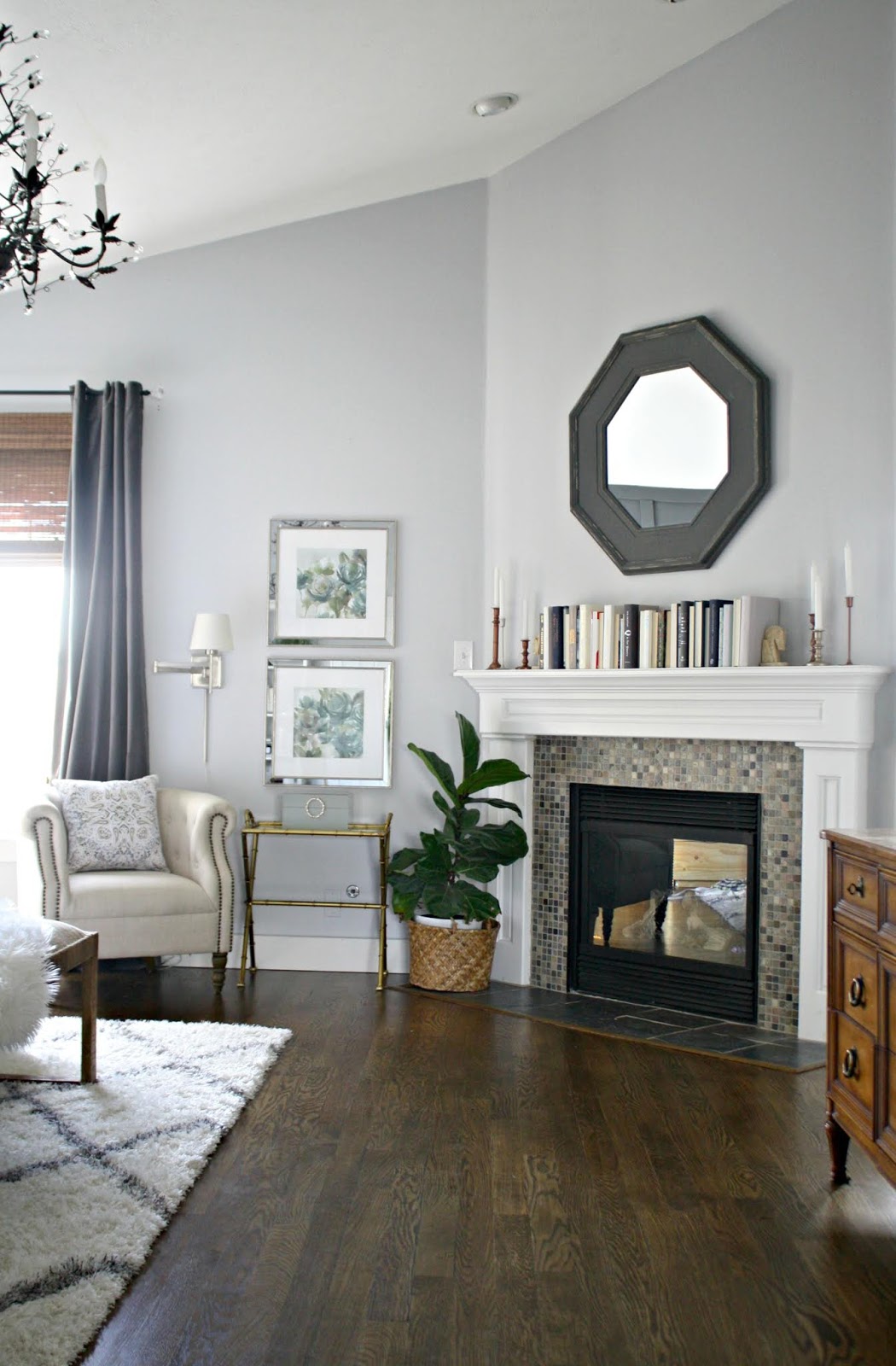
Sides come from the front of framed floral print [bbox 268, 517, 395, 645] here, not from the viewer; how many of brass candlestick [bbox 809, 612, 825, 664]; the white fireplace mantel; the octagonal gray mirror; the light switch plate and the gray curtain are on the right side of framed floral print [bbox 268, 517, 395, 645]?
1

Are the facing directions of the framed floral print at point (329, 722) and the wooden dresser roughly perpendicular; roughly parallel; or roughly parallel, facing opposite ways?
roughly perpendicular

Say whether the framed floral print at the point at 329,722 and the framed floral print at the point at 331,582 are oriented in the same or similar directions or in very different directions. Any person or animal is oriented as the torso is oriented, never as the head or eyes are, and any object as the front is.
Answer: same or similar directions

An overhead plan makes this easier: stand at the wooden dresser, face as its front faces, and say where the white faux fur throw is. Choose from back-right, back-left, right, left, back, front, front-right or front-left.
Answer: front-right

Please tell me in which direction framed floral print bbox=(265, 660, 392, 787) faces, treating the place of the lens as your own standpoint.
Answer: facing the viewer

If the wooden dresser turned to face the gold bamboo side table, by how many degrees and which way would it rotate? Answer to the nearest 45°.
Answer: approximately 90° to its right

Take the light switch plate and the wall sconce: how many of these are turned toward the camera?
2

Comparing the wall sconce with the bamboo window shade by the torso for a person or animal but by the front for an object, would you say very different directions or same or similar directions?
same or similar directions

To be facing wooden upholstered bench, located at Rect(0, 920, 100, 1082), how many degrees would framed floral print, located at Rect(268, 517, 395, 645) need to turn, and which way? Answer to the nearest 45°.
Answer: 0° — it already faces it

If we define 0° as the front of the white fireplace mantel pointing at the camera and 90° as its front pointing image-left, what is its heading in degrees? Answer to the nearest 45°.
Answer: approximately 45°

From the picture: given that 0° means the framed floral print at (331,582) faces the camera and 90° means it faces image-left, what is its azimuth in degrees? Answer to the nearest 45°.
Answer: approximately 0°

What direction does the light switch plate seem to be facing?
toward the camera

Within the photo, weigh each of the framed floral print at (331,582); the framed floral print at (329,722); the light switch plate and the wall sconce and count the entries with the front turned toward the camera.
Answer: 4

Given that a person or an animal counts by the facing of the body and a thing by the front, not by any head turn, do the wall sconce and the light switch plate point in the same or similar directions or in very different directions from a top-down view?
same or similar directions

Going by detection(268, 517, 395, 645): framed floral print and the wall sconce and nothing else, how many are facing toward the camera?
2

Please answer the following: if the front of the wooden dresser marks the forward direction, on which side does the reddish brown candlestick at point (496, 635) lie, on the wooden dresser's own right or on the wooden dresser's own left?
on the wooden dresser's own right
